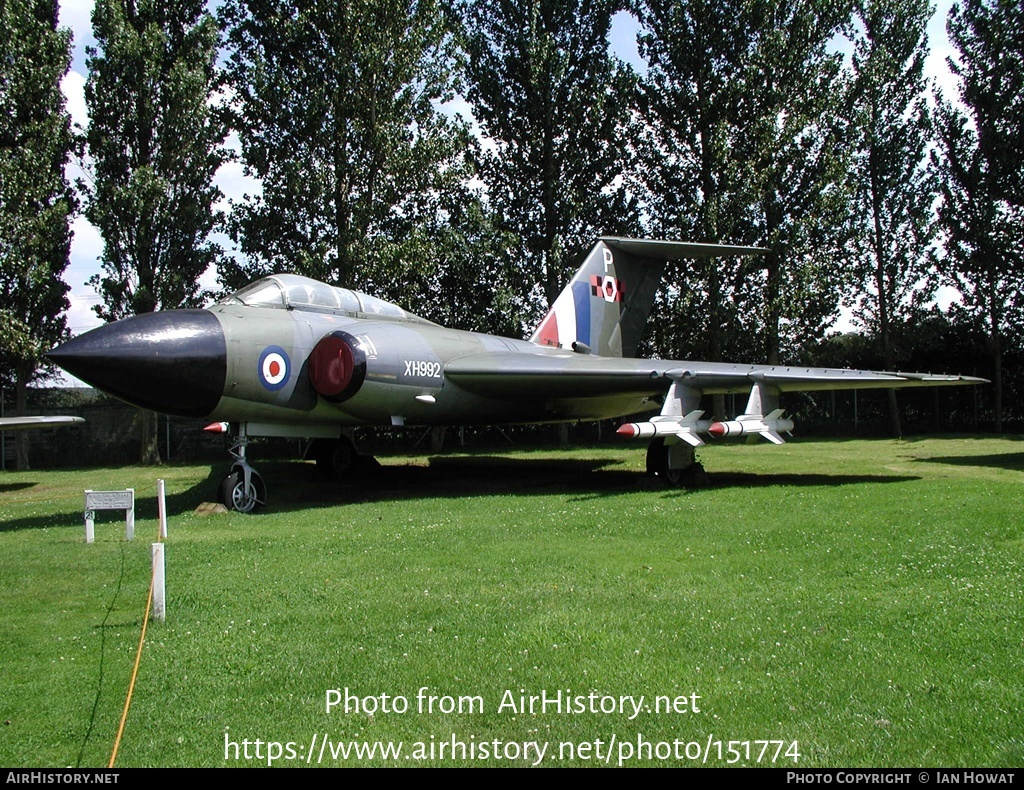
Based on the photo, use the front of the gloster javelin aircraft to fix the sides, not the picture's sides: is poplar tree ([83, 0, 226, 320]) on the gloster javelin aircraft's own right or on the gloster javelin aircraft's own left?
on the gloster javelin aircraft's own right

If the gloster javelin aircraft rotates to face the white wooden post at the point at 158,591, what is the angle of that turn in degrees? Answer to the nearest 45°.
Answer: approximately 45° to its left

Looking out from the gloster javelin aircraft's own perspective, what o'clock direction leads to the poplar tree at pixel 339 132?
The poplar tree is roughly at 4 o'clock from the gloster javelin aircraft.

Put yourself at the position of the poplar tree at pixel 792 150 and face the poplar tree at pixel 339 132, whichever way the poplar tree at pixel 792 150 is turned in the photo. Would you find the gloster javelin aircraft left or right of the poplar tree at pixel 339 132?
left

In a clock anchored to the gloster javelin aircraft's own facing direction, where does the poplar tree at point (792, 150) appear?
The poplar tree is roughly at 6 o'clock from the gloster javelin aircraft.

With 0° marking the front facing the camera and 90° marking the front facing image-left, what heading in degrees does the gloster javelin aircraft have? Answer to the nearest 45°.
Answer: approximately 45°

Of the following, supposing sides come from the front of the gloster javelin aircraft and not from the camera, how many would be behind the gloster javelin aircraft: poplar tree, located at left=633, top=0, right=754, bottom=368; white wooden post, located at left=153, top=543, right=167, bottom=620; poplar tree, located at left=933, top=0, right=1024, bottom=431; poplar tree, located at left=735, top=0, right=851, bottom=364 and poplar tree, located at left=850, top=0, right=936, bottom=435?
4

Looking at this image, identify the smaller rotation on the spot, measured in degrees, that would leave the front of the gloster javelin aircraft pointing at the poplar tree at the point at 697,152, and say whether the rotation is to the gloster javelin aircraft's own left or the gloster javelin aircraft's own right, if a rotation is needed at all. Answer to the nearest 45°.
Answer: approximately 180°

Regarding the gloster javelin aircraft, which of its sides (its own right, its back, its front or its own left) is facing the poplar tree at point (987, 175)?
back

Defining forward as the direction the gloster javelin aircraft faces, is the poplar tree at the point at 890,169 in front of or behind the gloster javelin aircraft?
behind

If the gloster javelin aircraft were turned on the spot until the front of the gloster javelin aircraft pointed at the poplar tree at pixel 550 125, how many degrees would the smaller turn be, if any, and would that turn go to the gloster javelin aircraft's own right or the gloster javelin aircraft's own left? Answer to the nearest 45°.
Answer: approximately 135° to the gloster javelin aircraft's own right

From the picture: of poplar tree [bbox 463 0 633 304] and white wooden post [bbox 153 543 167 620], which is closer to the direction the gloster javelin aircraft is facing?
the white wooden post

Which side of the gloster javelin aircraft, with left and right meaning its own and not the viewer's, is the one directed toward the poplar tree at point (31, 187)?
right

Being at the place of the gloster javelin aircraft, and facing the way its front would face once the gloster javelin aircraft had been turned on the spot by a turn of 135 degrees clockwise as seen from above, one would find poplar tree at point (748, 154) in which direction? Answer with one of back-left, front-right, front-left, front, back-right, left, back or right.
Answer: front-right
